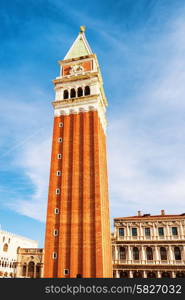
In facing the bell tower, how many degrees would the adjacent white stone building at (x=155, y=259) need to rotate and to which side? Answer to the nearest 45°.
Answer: approximately 45° to its right

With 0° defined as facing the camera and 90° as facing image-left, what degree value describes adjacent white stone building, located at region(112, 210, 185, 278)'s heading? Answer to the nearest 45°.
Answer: approximately 0°
